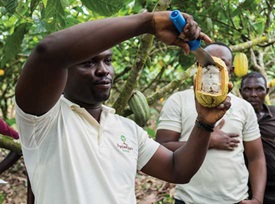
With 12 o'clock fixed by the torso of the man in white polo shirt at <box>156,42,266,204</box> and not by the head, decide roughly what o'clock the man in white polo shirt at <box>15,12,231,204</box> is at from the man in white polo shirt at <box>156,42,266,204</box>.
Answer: the man in white polo shirt at <box>15,12,231,204</box> is roughly at 1 o'clock from the man in white polo shirt at <box>156,42,266,204</box>.

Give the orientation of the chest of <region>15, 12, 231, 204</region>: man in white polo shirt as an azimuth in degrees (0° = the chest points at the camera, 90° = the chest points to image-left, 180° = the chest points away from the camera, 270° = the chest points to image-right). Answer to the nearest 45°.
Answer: approximately 315°

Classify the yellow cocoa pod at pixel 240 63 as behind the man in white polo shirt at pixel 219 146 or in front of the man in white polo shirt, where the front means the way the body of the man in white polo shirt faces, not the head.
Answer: behind

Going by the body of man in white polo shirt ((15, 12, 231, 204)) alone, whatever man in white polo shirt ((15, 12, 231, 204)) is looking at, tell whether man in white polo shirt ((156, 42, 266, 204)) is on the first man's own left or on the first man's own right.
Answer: on the first man's own left

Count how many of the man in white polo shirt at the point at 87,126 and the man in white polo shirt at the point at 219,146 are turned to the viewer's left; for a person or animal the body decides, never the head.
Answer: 0

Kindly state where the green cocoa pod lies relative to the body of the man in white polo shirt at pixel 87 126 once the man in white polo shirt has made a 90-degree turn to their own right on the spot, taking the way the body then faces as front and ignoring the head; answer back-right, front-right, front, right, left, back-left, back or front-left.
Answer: back-right

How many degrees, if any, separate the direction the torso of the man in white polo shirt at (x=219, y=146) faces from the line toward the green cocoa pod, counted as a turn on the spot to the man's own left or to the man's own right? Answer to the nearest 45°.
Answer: approximately 135° to the man's own right

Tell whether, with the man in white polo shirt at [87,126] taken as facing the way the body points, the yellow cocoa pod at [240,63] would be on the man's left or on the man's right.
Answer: on the man's left

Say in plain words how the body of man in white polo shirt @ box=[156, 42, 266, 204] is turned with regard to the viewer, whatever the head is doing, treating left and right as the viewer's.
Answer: facing the viewer
